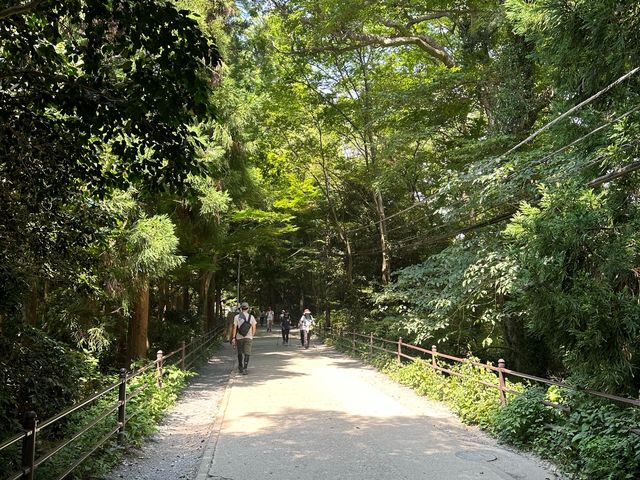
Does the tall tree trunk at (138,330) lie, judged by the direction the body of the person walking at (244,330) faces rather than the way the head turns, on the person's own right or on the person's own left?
on the person's own left

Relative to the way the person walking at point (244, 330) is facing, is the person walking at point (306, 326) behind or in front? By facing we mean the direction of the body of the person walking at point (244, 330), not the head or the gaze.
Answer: in front

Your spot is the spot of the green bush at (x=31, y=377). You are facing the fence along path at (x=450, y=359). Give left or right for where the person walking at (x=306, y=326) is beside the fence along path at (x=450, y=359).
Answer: left

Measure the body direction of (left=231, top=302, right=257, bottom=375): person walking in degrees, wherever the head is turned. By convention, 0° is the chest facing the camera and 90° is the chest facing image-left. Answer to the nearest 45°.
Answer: approximately 180°
